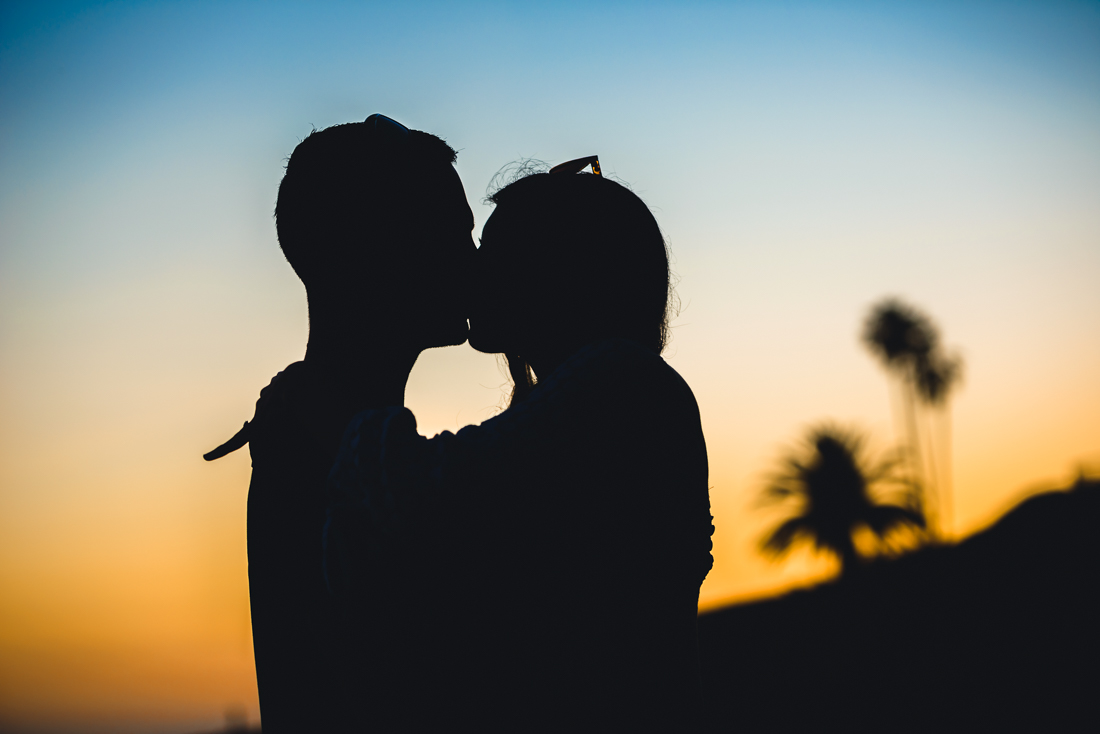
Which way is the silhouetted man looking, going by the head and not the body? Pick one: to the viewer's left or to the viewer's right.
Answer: to the viewer's right

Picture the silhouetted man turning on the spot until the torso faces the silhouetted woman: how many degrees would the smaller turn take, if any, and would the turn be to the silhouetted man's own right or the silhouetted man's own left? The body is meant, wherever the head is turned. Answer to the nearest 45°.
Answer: approximately 45° to the silhouetted man's own right

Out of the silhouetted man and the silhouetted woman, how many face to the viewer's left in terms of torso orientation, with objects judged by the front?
1

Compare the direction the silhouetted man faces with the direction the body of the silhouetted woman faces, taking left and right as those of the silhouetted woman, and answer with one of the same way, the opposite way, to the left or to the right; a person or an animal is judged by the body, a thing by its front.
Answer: the opposite way

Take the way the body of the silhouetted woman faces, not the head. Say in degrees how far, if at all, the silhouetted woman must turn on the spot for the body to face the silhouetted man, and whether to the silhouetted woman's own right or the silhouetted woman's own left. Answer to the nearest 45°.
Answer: approximately 45° to the silhouetted woman's own right

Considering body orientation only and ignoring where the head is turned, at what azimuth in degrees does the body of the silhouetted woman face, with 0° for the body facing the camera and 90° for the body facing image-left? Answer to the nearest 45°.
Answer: approximately 90°

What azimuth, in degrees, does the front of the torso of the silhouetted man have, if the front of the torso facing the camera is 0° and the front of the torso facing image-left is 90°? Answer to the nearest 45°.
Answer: approximately 270°
